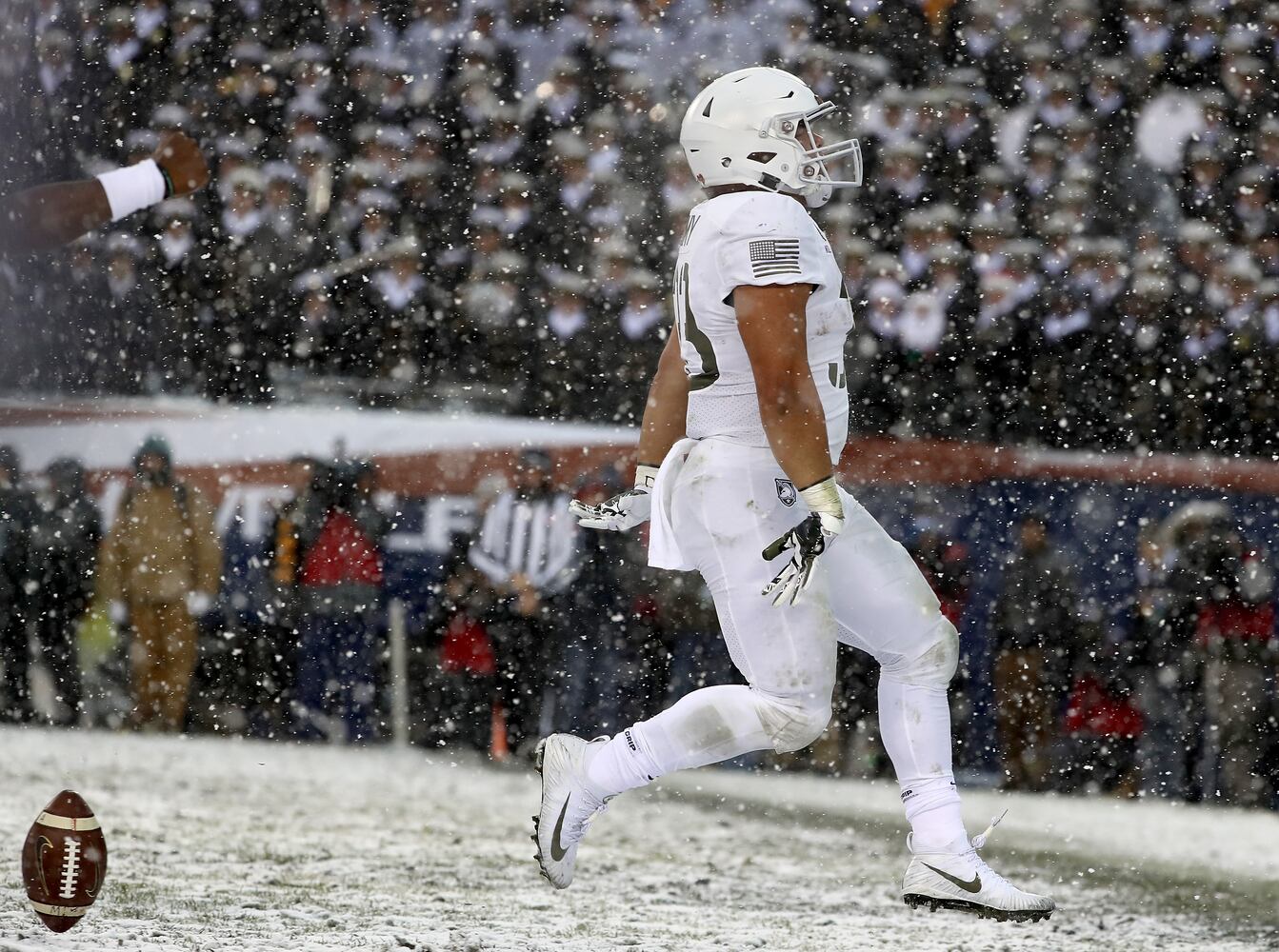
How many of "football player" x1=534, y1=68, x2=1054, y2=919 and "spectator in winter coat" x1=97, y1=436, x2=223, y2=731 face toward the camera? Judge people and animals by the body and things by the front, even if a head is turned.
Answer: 1

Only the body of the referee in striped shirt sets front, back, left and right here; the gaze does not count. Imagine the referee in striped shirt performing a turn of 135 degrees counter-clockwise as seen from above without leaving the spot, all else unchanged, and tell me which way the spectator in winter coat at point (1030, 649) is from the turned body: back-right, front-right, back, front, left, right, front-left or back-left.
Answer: front-right

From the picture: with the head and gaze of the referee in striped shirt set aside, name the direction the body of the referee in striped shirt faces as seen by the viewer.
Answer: toward the camera

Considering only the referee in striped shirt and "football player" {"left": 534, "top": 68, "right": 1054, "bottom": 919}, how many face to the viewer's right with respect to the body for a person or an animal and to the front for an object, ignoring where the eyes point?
1

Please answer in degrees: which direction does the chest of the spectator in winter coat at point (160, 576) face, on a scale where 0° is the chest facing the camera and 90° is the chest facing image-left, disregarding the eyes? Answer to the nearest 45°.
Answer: approximately 0°

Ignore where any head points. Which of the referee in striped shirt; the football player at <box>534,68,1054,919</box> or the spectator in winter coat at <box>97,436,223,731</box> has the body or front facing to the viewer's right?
the football player

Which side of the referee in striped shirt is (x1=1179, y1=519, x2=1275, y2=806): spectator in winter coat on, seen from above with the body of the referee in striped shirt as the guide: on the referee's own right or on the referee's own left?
on the referee's own left

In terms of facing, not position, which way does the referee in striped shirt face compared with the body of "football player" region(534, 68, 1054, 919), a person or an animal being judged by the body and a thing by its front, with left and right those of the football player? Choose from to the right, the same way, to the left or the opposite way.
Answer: to the right

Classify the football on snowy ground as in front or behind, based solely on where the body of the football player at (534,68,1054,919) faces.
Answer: behind

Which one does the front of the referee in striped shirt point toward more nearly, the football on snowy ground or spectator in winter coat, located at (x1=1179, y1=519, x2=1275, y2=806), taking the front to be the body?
the football on snowy ground

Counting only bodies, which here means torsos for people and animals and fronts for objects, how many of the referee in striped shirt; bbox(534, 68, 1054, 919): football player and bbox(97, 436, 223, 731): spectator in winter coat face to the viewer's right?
1

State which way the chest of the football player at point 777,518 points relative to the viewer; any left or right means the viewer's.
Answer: facing to the right of the viewer
